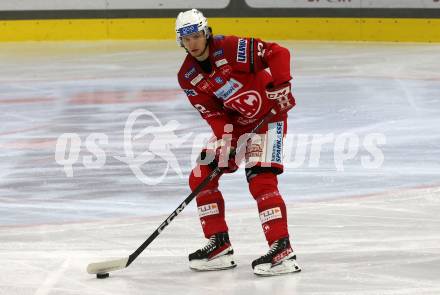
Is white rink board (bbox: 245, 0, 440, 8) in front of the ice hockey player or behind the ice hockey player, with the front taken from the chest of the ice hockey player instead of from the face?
behind

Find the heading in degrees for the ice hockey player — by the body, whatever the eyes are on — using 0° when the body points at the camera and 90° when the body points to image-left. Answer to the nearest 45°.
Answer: approximately 45°

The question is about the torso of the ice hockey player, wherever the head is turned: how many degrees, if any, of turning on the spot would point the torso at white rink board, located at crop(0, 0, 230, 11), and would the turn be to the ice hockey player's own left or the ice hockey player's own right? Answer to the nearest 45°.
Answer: approximately 135° to the ice hockey player's own right
